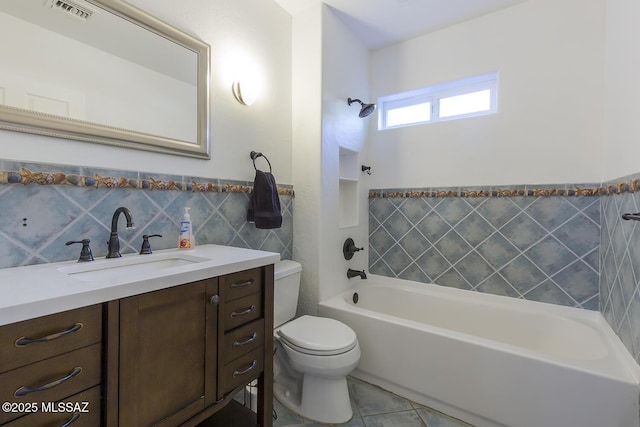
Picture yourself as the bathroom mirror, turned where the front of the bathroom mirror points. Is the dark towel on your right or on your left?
on your left

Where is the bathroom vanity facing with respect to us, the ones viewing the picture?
facing the viewer and to the right of the viewer

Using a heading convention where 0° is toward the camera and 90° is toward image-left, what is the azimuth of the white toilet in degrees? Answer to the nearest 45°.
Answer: approximately 315°

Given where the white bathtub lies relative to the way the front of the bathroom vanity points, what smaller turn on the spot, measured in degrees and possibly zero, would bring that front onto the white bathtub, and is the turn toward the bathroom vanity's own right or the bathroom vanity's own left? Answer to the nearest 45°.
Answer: approximately 45° to the bathroom vanity's own left

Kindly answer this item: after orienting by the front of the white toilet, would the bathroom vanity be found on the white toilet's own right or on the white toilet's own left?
on the white toilet's own right

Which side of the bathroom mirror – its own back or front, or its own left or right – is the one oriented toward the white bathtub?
front

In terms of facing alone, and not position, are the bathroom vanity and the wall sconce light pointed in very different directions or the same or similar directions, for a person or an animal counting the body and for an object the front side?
same or similar directions

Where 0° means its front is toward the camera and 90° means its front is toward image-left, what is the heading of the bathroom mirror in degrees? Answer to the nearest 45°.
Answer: approximately 315°

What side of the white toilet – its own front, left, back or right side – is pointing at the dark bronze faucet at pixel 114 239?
right

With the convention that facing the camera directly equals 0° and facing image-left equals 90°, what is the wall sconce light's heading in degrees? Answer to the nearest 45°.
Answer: approximately 315°
